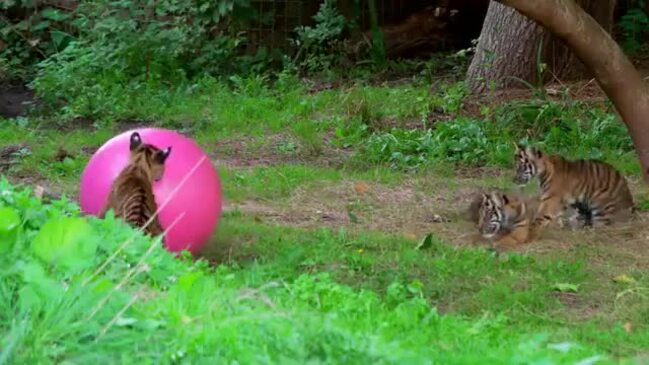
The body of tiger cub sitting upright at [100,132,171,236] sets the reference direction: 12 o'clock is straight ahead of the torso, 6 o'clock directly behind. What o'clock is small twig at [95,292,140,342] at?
The small twig is roughly at 6 o'clock from the tiger cub sitting upright.

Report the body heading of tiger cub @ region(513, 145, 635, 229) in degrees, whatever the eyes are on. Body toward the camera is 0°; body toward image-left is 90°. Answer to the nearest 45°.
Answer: approximately 90°

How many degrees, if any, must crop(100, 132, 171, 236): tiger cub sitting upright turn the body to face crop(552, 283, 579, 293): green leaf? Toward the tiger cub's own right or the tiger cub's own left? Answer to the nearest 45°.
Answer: approximately 90° to the tiger cub's own right

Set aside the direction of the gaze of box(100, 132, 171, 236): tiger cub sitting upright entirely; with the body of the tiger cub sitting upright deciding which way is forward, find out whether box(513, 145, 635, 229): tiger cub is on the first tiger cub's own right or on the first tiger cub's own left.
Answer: on the first tiger cub's own right

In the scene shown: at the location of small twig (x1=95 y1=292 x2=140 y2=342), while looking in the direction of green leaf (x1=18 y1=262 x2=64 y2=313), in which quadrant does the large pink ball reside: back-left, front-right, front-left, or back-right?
front-right

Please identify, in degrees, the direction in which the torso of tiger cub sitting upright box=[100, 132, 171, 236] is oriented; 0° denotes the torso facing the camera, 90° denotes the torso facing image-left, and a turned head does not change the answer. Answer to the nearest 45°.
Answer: approximately 180°

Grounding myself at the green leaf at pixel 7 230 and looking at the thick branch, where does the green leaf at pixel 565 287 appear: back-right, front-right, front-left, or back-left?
front-right

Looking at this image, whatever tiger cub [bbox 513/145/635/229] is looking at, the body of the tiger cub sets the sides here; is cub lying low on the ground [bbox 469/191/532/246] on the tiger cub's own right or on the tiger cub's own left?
on the tiger cub's own left

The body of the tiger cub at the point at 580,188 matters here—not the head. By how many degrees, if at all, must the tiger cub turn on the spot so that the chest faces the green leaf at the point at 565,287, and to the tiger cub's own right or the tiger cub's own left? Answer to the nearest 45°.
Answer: approximately 90° to the tiger cub's own left

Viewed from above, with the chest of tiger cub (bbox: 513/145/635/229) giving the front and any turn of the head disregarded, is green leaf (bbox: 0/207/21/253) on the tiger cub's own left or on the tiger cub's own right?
on the tiger cub's own left

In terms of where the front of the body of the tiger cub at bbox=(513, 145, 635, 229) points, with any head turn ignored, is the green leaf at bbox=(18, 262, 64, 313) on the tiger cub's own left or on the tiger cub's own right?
on the tiger cub's own left

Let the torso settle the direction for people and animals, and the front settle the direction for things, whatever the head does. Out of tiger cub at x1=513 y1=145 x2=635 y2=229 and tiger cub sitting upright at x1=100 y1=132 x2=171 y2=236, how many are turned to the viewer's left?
1
